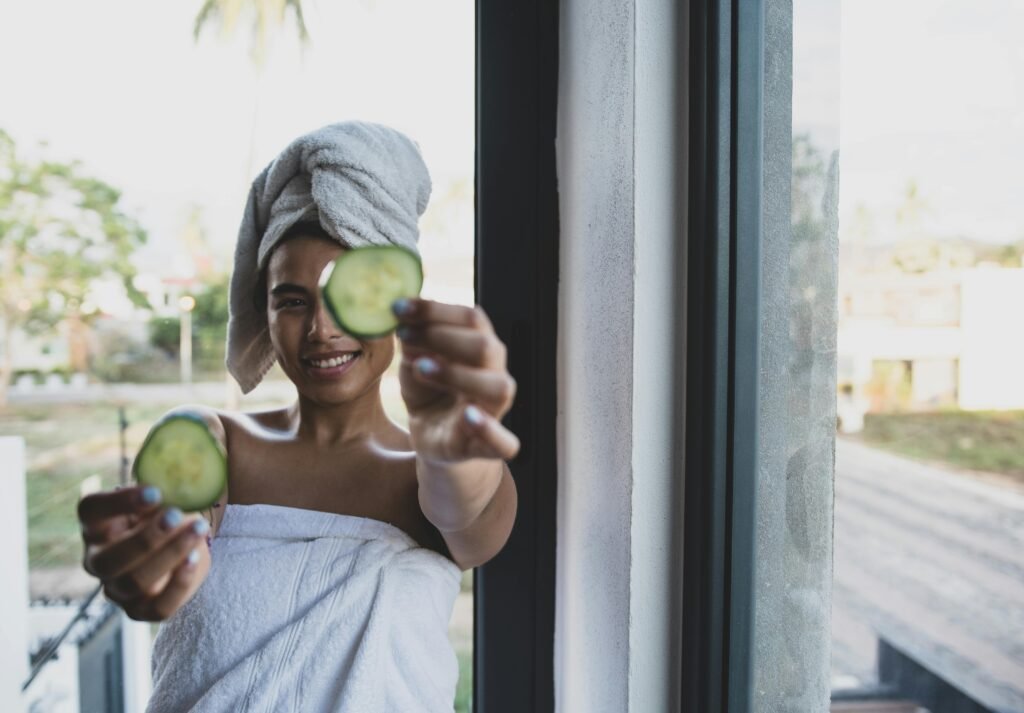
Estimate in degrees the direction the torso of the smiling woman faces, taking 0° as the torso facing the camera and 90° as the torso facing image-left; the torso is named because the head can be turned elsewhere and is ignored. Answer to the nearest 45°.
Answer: approximately 0°

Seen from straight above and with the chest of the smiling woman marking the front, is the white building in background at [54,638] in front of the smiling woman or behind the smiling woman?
behind
